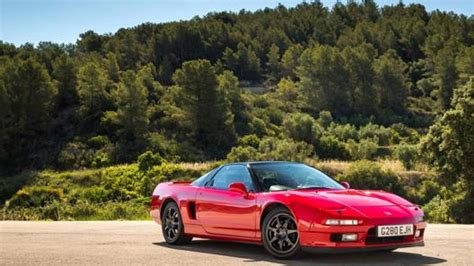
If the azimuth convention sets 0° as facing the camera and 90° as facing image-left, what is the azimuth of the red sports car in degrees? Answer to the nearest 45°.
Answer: approximately 315°

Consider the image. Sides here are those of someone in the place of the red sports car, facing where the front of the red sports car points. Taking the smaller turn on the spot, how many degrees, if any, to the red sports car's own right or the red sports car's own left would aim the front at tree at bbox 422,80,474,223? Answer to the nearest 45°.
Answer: approximately 135° to the red sports car's own left

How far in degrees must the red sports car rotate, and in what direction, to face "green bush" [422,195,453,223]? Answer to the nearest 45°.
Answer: approximately 135° to its left
